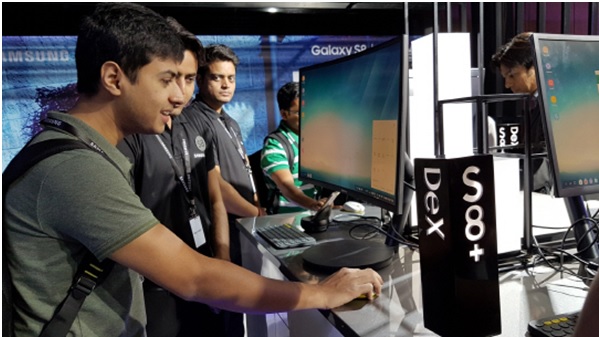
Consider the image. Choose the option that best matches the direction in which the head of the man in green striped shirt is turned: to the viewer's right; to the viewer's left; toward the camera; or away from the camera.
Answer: to the viewer's right

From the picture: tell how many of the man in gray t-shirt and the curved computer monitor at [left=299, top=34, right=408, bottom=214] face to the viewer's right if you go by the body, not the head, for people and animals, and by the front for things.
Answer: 1

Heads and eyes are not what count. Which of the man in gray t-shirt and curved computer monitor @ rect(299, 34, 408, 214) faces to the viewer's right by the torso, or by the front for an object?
the man in gray t-shirt

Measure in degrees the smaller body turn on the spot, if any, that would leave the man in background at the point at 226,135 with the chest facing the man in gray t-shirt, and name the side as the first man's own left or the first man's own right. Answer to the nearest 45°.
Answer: approximately 45° to the first man's own right

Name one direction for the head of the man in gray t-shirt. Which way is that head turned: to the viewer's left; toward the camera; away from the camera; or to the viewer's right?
to the viewer's right

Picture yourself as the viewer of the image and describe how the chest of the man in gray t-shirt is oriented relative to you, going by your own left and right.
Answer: facing to the right of the viewer

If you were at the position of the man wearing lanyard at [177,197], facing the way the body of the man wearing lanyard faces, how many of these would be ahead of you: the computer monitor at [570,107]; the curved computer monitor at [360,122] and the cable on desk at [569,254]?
3
